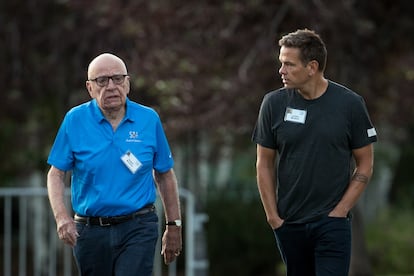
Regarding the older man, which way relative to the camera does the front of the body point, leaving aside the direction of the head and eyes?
toward the camera
